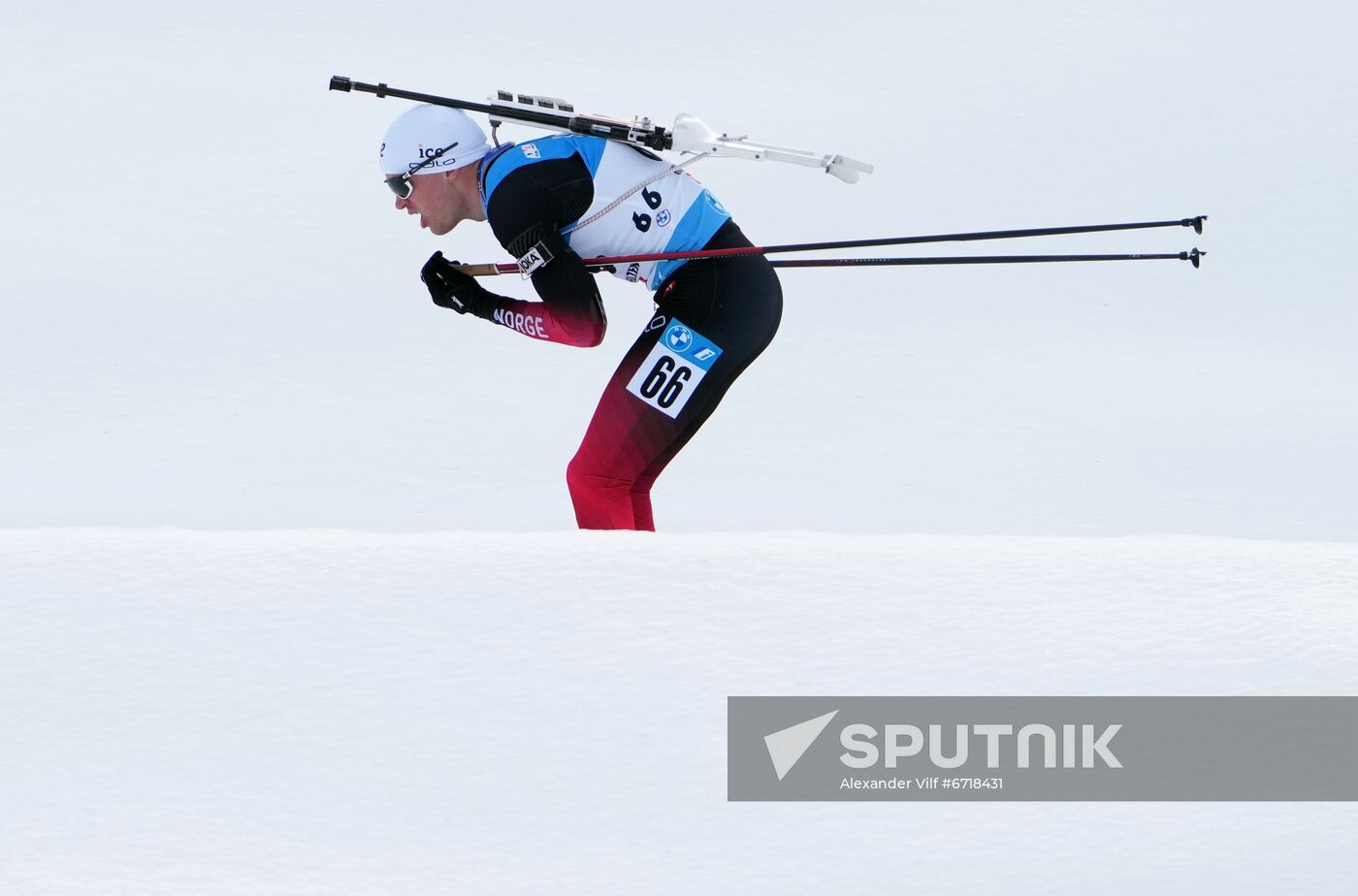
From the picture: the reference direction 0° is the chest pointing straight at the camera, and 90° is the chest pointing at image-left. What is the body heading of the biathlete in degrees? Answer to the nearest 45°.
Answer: approximately 90°
